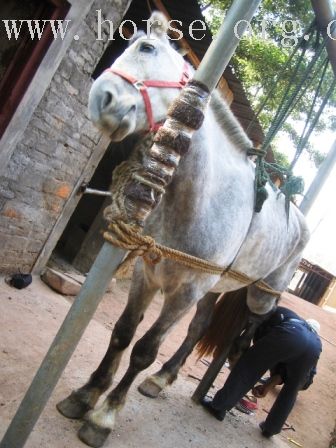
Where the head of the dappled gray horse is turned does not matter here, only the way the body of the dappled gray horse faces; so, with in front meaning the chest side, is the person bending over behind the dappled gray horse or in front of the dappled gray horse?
behind

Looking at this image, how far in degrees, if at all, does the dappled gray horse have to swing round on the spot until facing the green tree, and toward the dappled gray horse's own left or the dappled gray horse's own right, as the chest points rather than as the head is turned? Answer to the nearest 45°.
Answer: approximately 135° to the dappled gray horse's own right

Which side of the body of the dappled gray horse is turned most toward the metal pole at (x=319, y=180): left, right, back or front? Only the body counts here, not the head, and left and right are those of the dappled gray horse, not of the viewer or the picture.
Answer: back

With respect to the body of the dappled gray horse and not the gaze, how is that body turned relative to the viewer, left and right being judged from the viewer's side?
facing the viewer and to the left of the viewer

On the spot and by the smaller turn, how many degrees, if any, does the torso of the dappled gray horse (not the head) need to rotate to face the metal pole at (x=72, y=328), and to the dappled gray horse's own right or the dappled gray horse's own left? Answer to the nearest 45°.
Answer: approximately 45° to the dappled gray horse's own left

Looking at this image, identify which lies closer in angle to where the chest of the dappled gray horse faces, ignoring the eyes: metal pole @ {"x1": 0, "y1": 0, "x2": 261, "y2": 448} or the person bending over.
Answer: the metal pole

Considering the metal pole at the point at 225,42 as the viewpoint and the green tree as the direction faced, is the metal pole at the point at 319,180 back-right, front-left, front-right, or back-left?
front-right
